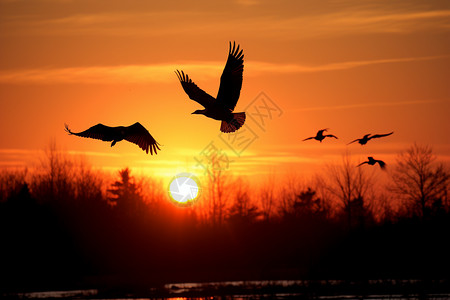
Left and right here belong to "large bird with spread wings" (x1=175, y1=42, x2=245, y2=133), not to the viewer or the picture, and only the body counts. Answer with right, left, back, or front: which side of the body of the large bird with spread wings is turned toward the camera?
left

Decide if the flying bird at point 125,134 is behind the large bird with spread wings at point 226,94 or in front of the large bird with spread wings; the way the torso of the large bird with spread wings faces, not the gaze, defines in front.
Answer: in front
